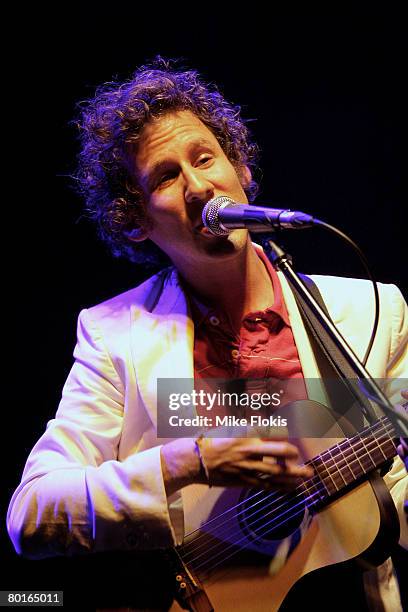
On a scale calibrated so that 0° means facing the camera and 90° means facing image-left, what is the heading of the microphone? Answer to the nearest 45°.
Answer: approximately 90°
